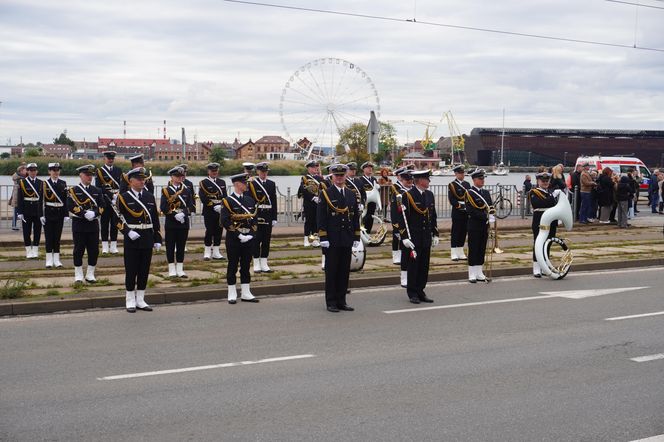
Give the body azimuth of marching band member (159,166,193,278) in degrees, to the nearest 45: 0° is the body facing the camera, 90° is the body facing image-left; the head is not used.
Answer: approximately 0°

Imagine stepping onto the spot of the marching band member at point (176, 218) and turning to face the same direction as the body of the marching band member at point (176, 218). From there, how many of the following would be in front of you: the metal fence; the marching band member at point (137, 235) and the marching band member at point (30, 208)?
1

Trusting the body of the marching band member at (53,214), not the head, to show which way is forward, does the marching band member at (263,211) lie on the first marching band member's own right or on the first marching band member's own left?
on the first marching band member's own left

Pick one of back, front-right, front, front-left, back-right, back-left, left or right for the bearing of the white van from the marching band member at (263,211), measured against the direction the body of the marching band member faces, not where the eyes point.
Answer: back-left

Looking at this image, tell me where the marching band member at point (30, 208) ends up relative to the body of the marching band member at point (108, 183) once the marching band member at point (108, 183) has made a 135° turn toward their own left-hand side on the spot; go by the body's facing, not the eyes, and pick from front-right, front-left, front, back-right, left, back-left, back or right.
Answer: back-left

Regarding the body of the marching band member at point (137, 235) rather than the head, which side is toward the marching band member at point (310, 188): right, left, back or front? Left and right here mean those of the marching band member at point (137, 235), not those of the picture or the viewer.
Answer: left

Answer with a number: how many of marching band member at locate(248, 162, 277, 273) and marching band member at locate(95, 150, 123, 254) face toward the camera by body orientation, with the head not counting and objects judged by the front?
2

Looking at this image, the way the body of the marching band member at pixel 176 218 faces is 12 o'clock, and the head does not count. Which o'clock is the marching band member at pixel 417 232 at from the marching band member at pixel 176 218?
the marching band member at pixel 417 232 is roughly at 10 o'clock from the marching band member at pixel 176 218.

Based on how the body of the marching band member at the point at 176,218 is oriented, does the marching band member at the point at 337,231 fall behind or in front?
in front
